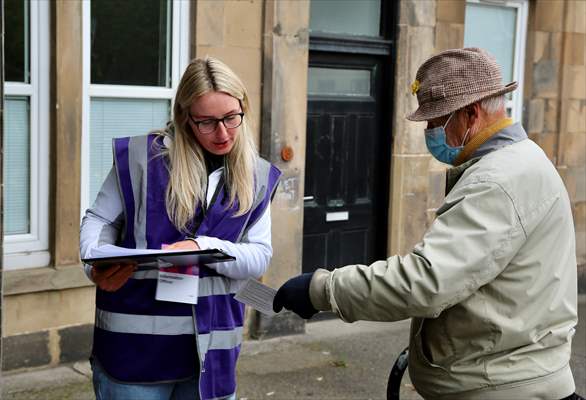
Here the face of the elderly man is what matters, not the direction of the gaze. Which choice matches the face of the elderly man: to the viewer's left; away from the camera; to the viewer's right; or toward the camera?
to the viewer's left

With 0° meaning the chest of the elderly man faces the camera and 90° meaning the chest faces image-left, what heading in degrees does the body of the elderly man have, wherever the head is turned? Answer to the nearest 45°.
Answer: approximately 90°

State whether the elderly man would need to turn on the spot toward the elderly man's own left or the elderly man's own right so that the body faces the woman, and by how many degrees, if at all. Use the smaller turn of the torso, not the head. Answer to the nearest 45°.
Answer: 0° — they already face them
